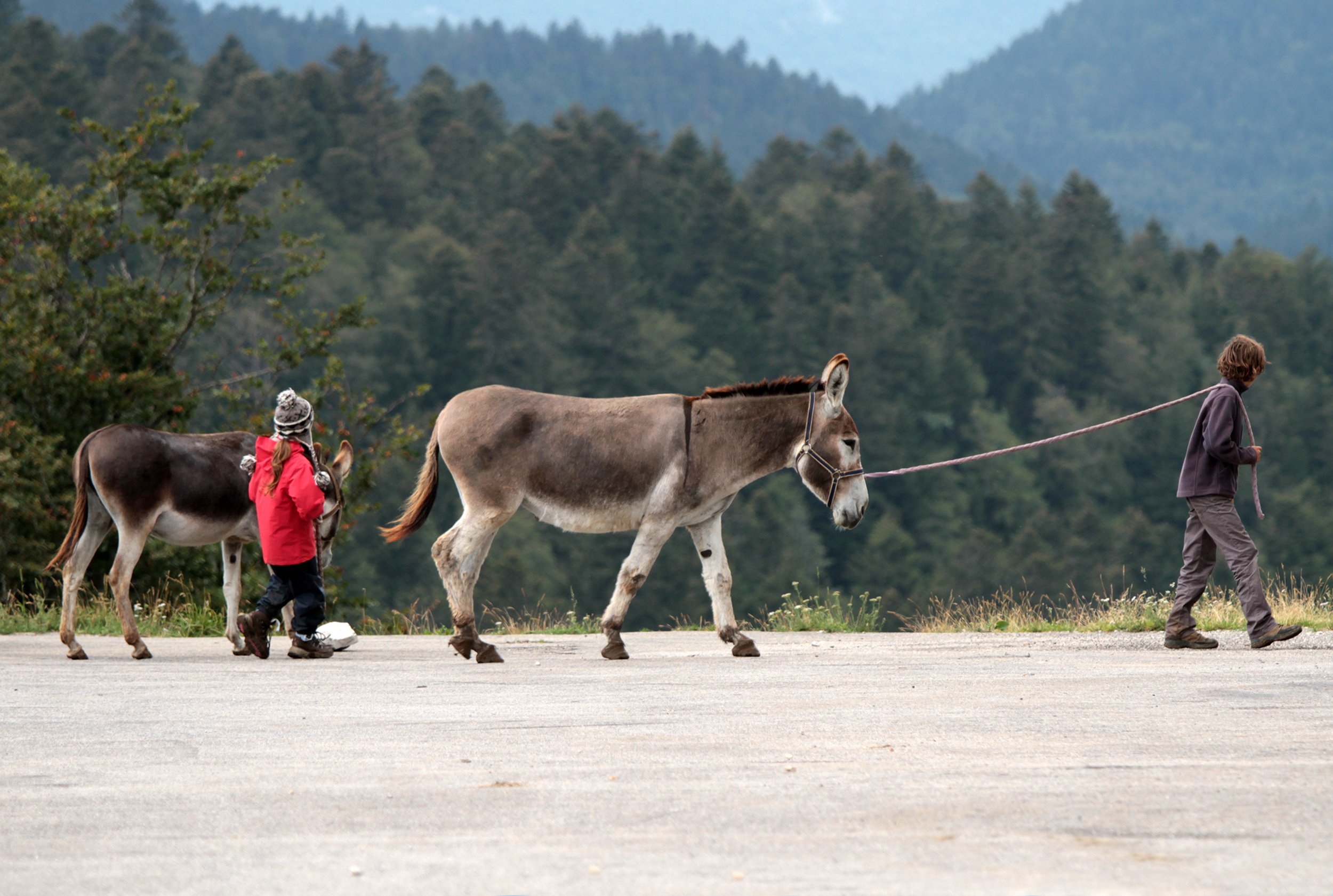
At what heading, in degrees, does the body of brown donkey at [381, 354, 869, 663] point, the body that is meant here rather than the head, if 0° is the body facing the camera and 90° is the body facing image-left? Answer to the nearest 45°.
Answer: approximately 270°

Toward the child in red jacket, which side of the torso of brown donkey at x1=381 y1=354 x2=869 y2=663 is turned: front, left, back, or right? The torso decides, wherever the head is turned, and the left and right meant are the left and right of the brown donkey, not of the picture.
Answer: back

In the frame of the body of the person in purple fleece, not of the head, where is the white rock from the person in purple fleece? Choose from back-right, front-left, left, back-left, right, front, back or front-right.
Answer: back

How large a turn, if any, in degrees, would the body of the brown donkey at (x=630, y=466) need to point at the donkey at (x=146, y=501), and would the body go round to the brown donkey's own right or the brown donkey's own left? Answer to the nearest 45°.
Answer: approximately 180°

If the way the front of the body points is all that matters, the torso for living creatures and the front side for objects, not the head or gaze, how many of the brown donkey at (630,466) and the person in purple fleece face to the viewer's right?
2

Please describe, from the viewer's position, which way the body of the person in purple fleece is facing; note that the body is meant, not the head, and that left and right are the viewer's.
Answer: facing to the right of the viewer

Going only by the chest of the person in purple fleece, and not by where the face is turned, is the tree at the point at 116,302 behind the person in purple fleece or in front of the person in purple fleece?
behind

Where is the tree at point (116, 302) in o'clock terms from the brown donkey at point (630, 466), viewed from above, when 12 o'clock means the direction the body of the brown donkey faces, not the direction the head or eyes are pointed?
The tree is roughly at 8 o'clock from the brown donkey.

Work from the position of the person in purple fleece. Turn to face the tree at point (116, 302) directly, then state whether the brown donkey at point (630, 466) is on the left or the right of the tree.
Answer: left

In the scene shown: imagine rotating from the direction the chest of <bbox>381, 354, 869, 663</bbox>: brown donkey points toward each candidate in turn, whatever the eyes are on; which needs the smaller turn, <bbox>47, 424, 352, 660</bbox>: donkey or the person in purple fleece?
the person in purple fleece

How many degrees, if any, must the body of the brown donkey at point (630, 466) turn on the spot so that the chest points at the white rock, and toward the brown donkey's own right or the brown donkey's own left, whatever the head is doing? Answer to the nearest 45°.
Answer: approximately 180°

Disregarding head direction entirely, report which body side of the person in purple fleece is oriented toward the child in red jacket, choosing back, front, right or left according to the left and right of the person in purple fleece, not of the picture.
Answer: back

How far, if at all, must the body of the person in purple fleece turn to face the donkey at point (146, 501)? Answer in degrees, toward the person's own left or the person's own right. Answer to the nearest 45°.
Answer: approximately 180°
